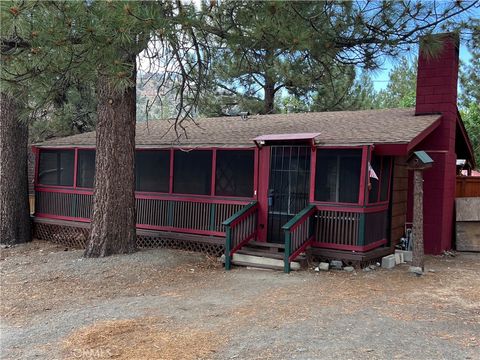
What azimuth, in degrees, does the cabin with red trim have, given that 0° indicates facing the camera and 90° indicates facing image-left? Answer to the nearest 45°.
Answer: approximately 45°

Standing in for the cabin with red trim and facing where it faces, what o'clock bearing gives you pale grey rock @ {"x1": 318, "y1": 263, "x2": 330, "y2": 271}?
The pale grey rock is roughly at 10 o'clock from the cabin with red trim.

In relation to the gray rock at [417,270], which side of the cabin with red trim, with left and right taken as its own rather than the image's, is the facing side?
left

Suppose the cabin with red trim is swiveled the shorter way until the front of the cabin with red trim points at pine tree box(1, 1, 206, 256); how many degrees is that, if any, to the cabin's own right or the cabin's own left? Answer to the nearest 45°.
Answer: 0° — it already faces it
